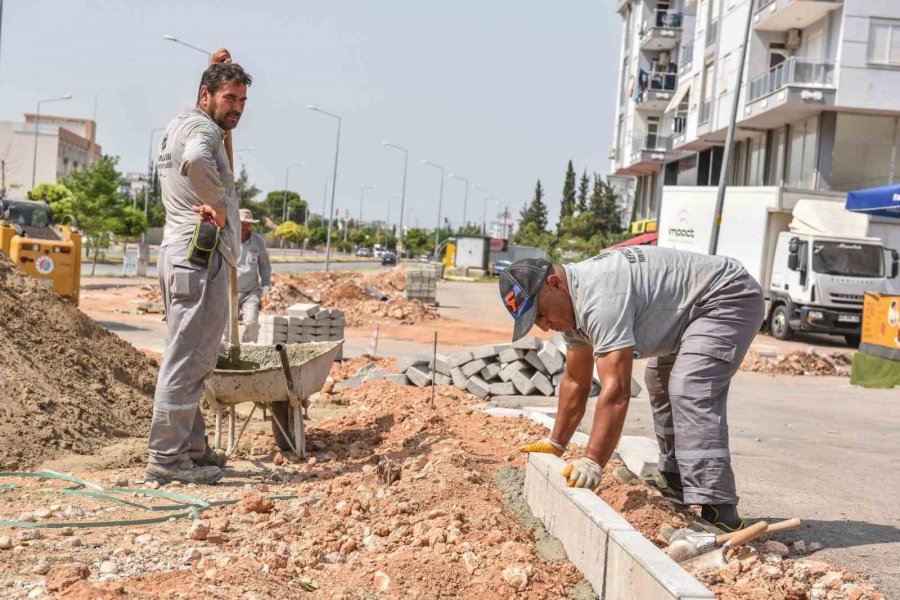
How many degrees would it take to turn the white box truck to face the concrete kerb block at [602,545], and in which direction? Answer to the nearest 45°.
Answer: approximately 45° to its right

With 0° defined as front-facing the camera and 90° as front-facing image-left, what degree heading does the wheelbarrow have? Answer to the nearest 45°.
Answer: approximately 225°

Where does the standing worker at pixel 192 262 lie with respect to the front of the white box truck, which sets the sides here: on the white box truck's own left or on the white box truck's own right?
on the white box truck's own right

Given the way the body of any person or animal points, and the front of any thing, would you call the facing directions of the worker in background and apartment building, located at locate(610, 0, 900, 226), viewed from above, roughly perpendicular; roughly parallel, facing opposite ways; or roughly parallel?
roughly perpendicular

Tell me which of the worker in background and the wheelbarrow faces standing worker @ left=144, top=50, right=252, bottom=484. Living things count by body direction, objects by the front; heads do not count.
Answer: the worker in background

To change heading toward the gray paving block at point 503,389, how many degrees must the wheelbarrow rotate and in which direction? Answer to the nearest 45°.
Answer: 0° — it already faces it

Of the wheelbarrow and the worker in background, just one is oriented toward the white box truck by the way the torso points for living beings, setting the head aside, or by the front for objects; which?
the wheelbarrow

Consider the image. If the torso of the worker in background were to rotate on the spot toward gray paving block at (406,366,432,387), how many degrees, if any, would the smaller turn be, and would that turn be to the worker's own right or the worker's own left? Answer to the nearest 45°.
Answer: approximately 45° to the worker's own left

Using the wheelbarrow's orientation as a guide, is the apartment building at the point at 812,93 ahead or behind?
ahead

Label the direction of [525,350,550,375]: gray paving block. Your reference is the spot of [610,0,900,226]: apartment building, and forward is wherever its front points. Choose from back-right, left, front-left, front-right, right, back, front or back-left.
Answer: front-left

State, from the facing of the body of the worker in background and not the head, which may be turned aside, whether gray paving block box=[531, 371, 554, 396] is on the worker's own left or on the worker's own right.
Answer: on the worker's own left

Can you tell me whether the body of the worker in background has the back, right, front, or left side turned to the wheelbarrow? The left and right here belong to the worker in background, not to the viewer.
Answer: front

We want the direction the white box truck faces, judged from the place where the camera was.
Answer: facing the viewer and to the right of the viewer

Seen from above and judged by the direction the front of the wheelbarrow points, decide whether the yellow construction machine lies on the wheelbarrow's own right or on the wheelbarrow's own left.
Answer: on the wheelbarrow's own left

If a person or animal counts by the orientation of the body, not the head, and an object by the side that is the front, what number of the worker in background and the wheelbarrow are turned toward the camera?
1

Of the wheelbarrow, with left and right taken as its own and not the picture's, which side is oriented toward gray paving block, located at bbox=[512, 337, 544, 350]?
front

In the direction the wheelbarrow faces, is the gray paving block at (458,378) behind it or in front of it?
in front
